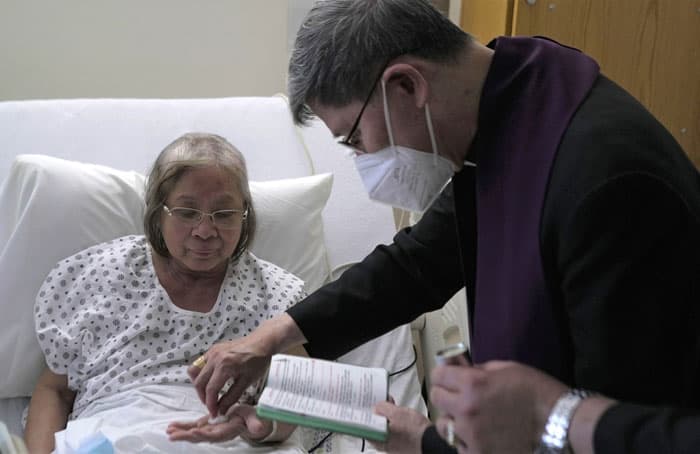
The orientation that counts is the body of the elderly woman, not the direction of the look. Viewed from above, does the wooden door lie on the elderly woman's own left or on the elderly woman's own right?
on the elderly woman's own left

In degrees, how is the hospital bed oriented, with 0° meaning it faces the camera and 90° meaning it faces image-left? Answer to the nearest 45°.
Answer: approximately 0°

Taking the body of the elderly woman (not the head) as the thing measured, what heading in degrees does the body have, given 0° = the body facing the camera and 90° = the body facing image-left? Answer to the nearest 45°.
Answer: approximately 0°
